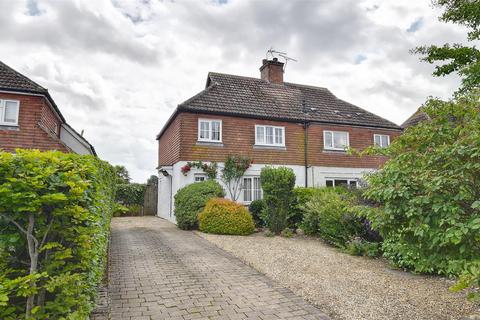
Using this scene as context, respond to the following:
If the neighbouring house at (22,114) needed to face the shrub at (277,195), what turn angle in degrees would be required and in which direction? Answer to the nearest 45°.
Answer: approximately 45° to its left

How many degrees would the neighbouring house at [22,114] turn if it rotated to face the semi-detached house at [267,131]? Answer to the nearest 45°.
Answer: approximately 90° to its left

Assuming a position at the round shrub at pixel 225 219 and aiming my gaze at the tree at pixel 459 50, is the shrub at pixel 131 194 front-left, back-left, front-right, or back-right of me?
back-left

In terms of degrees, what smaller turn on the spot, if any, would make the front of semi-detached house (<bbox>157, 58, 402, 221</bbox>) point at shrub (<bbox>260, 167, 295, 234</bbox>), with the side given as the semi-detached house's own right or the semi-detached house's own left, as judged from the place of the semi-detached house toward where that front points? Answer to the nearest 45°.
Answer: approximately 45° to the semi-detached house's own right

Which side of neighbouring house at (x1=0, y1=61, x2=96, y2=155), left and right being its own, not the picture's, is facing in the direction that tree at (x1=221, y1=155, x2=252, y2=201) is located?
left

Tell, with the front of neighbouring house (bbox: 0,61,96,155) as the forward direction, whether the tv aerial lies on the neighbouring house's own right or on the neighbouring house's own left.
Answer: on the neighbouring house's own left

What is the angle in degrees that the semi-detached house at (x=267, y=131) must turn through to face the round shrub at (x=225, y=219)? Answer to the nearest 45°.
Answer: approximately 45° to its right

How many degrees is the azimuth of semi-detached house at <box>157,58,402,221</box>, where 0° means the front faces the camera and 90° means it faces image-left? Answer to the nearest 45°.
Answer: approximately 315°

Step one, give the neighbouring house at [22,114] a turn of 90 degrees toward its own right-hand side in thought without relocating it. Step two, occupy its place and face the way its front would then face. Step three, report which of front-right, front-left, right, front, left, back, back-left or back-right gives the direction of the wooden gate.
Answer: back-right
